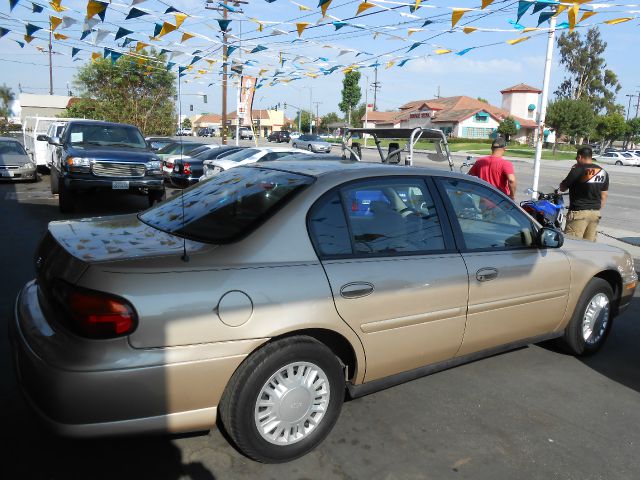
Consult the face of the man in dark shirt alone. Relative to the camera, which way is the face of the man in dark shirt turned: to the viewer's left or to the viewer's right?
to the viewer's left

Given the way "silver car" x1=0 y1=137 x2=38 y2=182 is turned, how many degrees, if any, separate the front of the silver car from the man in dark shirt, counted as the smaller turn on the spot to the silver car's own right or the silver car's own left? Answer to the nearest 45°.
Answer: approximately 45° to the silver car's own left

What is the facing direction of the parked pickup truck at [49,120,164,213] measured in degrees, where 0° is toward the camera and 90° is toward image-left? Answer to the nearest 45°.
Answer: approximately 0°

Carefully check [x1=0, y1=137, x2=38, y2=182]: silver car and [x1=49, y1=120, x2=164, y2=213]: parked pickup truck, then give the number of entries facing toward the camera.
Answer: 2

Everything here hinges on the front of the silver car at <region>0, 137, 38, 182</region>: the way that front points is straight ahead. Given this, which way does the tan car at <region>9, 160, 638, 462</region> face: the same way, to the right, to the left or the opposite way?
to the left

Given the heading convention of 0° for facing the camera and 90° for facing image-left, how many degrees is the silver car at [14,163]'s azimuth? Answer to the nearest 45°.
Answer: approximately 0°

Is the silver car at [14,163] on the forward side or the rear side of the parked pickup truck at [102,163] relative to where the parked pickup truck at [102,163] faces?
on the rear side

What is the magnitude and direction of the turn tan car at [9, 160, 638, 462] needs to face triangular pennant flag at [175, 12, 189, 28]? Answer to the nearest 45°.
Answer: approximately 45° to its left

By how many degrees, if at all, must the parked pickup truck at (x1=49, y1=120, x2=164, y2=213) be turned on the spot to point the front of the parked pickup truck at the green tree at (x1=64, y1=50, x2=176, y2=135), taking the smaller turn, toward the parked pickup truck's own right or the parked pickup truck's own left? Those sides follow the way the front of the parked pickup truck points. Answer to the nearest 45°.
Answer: approximately 180°

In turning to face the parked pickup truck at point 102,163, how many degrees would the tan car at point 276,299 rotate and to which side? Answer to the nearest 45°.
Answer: approximately 90° to its left
